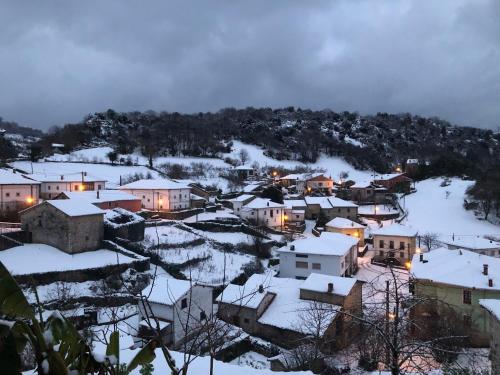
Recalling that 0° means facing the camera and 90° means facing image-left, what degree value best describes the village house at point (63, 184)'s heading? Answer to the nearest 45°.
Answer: approximately 0°

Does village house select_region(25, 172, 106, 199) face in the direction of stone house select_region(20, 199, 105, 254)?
yes

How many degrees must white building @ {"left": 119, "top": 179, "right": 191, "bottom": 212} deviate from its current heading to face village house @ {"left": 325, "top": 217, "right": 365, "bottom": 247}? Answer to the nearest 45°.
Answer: approximately 90° to its left

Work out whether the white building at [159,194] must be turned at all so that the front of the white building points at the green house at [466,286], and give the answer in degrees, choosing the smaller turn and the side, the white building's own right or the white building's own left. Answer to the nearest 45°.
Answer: approximately 45° to the white building's own left

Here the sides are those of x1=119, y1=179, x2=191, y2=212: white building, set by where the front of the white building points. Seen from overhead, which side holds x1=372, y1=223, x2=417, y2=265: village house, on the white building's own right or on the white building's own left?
on the white building's own left

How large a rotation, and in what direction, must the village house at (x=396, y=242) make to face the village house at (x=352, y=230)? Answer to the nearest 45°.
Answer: approximately 135° to its right

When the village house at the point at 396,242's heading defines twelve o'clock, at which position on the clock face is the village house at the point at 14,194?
the village house at the point at 14,194 is roughly at 2 o'clock from the village house at the point at 396,242.

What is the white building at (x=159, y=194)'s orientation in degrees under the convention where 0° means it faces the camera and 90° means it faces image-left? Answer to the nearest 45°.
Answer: approximately 0°

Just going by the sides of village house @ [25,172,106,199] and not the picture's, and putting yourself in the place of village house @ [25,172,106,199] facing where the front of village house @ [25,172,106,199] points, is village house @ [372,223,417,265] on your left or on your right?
on your left

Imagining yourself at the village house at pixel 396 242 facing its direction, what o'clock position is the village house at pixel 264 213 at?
the village house at pixel 264 213 is roughly at 3 o'clock from the village house at pixel 396 242.
